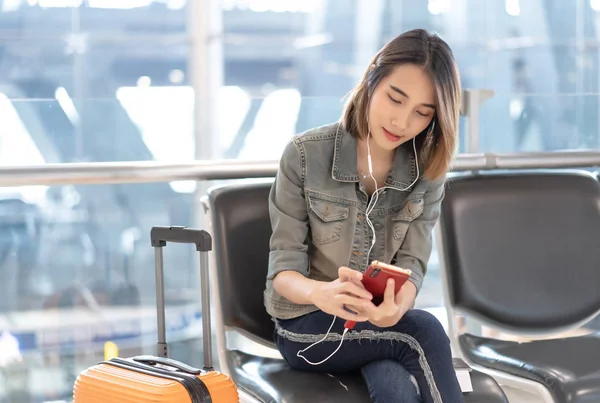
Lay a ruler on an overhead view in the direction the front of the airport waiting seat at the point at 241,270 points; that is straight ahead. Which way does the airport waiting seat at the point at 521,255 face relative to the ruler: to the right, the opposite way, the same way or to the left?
the same way

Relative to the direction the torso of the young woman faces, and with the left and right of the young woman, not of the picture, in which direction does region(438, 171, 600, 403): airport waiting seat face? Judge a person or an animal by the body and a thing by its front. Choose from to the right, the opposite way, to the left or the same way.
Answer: the same way

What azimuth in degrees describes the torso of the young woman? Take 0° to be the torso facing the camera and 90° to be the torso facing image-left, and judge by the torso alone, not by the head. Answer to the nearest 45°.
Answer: approximately 315°

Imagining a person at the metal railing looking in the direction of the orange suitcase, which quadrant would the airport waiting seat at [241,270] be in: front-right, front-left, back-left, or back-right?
front-left

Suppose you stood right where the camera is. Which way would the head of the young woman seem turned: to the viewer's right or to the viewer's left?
to the viewer's left

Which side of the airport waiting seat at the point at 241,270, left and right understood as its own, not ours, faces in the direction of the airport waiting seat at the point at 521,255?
left

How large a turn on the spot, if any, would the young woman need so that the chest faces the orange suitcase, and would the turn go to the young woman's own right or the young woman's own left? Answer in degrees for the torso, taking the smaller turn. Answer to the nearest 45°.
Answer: approximately 90° to the young woman's own right

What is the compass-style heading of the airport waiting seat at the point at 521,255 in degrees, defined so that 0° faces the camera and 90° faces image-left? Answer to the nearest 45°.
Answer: approximately 315°

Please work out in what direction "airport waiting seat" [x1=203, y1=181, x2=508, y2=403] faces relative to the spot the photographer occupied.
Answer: facing the viewer and to the right of the viewer

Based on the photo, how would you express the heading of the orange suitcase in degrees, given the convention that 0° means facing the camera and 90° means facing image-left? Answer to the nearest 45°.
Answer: approximately 45°

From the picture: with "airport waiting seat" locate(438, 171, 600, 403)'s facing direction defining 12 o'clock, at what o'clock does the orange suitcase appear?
The orange suitcase is roughly at 3 o'clock from the airport waiting seat.

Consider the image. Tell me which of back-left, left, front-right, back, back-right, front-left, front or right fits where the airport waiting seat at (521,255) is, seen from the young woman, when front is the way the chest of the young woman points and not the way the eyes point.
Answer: left

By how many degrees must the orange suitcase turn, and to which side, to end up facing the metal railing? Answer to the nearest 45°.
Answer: approximately 135° to its right
